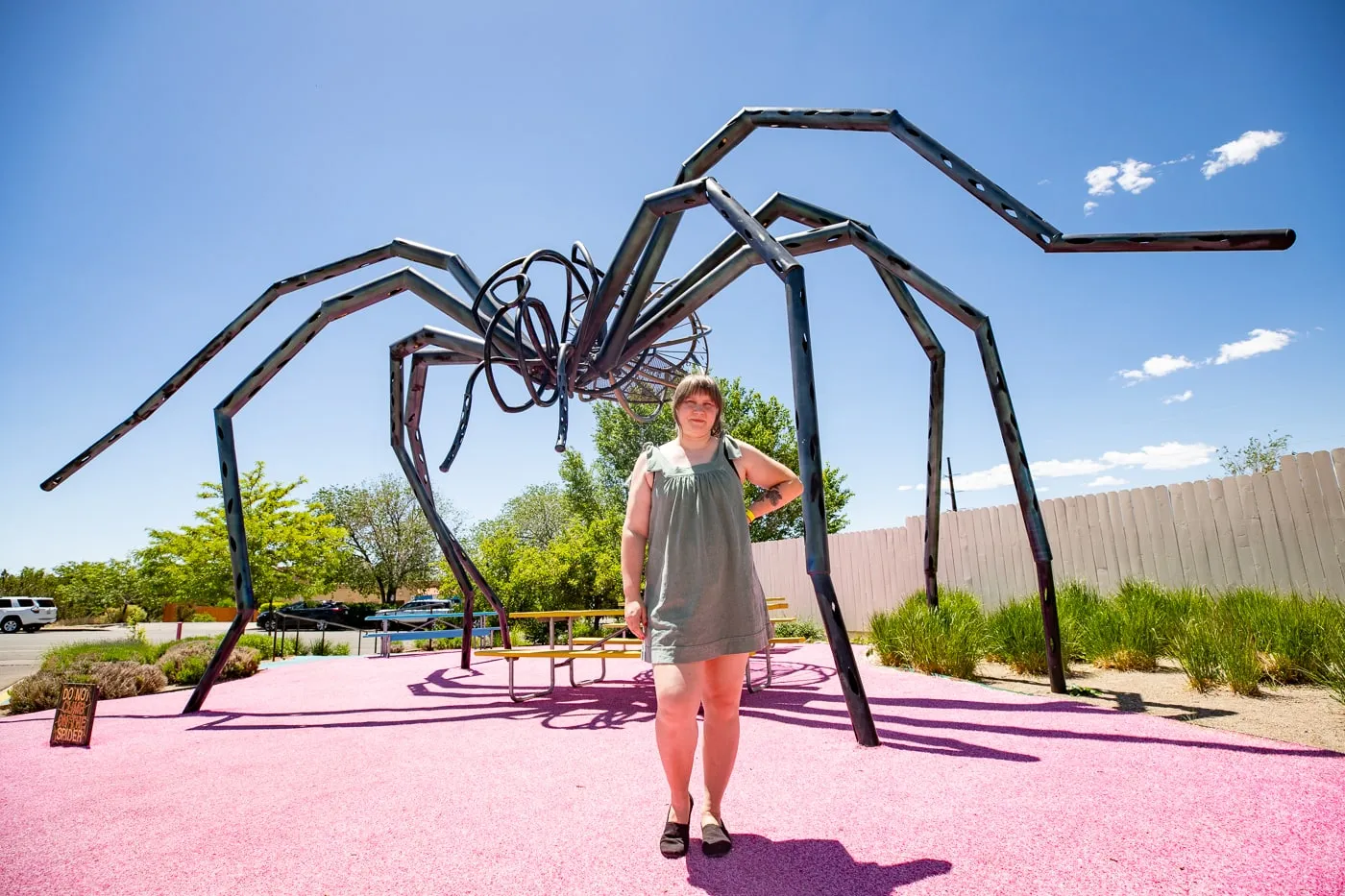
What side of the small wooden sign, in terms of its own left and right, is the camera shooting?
front

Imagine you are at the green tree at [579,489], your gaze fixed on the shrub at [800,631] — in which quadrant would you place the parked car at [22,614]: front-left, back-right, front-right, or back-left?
back-right

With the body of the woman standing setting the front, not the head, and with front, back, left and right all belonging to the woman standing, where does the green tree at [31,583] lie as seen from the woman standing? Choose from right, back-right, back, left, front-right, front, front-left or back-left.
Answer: back-right

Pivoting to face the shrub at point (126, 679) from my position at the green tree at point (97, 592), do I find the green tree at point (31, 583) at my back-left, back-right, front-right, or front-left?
back-right

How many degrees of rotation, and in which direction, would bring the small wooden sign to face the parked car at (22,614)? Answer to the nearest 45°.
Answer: approximately 180°

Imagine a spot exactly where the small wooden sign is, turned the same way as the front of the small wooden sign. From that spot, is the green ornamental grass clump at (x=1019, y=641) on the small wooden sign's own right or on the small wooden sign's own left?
on the small wooden sign's own left

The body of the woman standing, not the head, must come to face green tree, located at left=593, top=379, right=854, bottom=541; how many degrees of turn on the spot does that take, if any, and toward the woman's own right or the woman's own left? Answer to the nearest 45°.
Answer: approximately 180°

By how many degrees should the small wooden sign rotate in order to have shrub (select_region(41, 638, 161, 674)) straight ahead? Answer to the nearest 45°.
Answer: approximately 180°

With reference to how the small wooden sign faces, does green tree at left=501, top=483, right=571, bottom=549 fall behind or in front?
behind

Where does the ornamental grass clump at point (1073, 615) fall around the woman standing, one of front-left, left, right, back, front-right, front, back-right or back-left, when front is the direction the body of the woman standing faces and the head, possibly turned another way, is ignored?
back-left

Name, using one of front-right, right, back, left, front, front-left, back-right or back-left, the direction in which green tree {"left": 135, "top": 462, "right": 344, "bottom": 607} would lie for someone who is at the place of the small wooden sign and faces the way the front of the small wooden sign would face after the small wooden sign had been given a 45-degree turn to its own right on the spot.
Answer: back-right

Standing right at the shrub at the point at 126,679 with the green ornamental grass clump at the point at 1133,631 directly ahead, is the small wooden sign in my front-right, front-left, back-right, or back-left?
front-right

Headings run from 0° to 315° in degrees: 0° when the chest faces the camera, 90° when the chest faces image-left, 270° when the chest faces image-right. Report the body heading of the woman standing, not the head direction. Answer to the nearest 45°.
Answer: approximately 0°

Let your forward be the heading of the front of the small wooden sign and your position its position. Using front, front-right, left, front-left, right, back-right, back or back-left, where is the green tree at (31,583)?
back

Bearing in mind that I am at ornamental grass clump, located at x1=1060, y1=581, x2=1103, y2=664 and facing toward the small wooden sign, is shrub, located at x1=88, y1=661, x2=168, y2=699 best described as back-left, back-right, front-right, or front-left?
front-right
